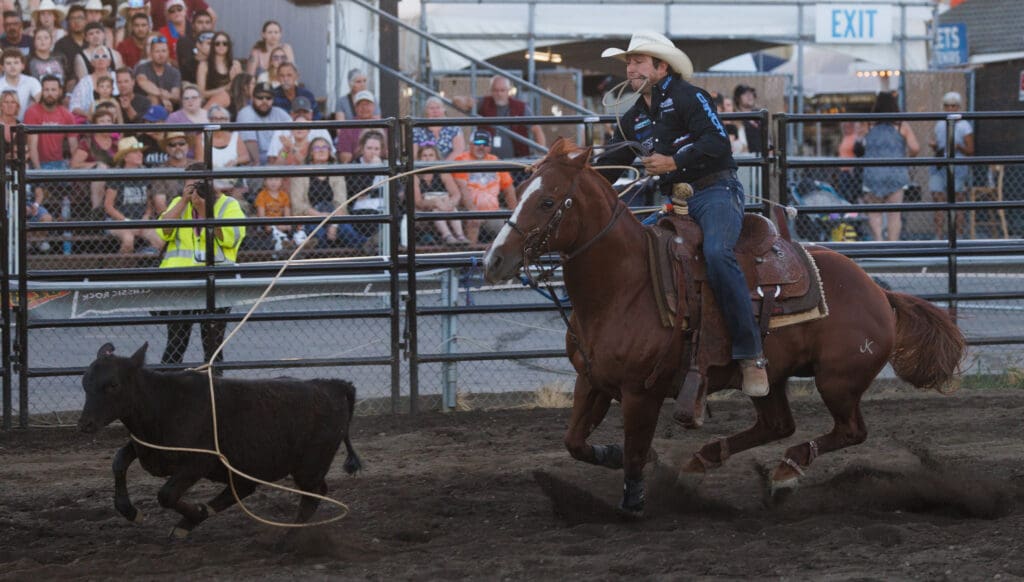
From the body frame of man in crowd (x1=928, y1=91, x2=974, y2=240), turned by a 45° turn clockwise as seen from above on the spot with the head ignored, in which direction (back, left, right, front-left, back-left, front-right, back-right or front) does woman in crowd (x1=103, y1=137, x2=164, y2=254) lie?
front

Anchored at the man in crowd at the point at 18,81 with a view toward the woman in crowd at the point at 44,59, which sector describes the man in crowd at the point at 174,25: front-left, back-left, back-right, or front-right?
front-right

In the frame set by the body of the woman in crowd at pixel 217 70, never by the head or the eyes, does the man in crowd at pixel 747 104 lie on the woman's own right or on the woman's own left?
on the woman's own left

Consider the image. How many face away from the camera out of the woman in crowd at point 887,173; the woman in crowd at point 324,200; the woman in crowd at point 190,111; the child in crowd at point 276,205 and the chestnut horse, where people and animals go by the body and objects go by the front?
1

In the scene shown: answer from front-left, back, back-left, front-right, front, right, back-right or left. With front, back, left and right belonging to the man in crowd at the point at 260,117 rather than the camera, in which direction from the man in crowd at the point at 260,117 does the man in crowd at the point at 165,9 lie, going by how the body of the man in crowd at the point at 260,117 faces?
back-right

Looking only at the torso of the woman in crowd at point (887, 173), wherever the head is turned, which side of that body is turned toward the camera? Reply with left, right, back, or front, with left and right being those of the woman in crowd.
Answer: back

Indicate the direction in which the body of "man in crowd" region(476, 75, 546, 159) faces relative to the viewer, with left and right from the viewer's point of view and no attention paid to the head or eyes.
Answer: facing the viewer

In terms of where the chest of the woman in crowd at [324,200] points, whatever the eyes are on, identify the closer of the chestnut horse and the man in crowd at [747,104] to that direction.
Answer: the chestnut horse

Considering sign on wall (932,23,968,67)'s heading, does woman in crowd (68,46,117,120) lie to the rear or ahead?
ahead

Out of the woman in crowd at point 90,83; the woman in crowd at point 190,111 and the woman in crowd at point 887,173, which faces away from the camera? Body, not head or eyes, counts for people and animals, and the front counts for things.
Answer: the woman in crowd at point 887,173

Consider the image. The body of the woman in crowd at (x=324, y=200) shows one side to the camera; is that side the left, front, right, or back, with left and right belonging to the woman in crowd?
front
